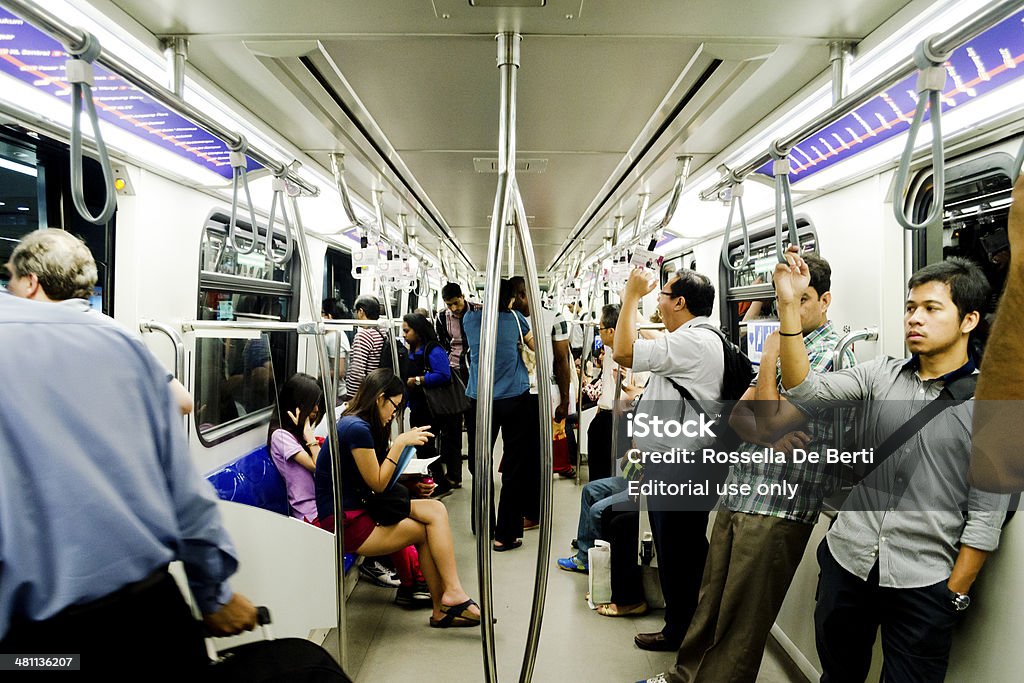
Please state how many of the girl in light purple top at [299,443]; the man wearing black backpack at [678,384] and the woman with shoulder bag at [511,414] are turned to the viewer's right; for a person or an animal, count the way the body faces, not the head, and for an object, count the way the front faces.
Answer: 1

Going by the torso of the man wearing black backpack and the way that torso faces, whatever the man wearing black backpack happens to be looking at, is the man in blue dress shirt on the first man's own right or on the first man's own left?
on the first man's own left

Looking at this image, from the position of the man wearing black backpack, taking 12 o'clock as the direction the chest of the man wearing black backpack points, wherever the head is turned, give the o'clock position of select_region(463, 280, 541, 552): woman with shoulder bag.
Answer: The woman with shoulder bag is roughly at 1 o'clock from the man wearing black backpack.

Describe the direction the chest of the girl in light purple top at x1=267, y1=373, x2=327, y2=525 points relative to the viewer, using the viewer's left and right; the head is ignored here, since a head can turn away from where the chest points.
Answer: facing to the right of the viewer

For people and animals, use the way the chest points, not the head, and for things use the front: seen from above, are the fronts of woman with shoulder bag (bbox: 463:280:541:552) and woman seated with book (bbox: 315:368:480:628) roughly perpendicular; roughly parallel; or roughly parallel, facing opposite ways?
roughly perpendicular

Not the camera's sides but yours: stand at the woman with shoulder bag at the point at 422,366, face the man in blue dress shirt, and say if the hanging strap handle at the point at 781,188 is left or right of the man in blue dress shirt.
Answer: left

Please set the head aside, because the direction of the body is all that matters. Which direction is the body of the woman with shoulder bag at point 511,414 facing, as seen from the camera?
away from the camera

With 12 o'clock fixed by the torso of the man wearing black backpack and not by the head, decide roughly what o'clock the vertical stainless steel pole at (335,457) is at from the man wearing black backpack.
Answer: The vertical stainless steel pole is roughly at 11 o'clock from the man wearing black backpack.

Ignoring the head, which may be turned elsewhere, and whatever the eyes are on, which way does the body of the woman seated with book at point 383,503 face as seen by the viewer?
to the viewer's right

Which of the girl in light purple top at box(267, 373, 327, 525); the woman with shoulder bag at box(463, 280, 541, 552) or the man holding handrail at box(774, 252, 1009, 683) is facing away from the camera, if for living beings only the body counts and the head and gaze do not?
the woman with shoulder bag

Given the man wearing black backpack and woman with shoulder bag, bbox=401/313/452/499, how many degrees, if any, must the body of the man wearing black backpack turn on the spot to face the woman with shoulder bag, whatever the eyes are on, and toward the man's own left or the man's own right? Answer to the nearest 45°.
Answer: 0° — they already face them

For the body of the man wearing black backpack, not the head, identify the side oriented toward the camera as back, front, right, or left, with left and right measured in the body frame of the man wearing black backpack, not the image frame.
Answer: left
